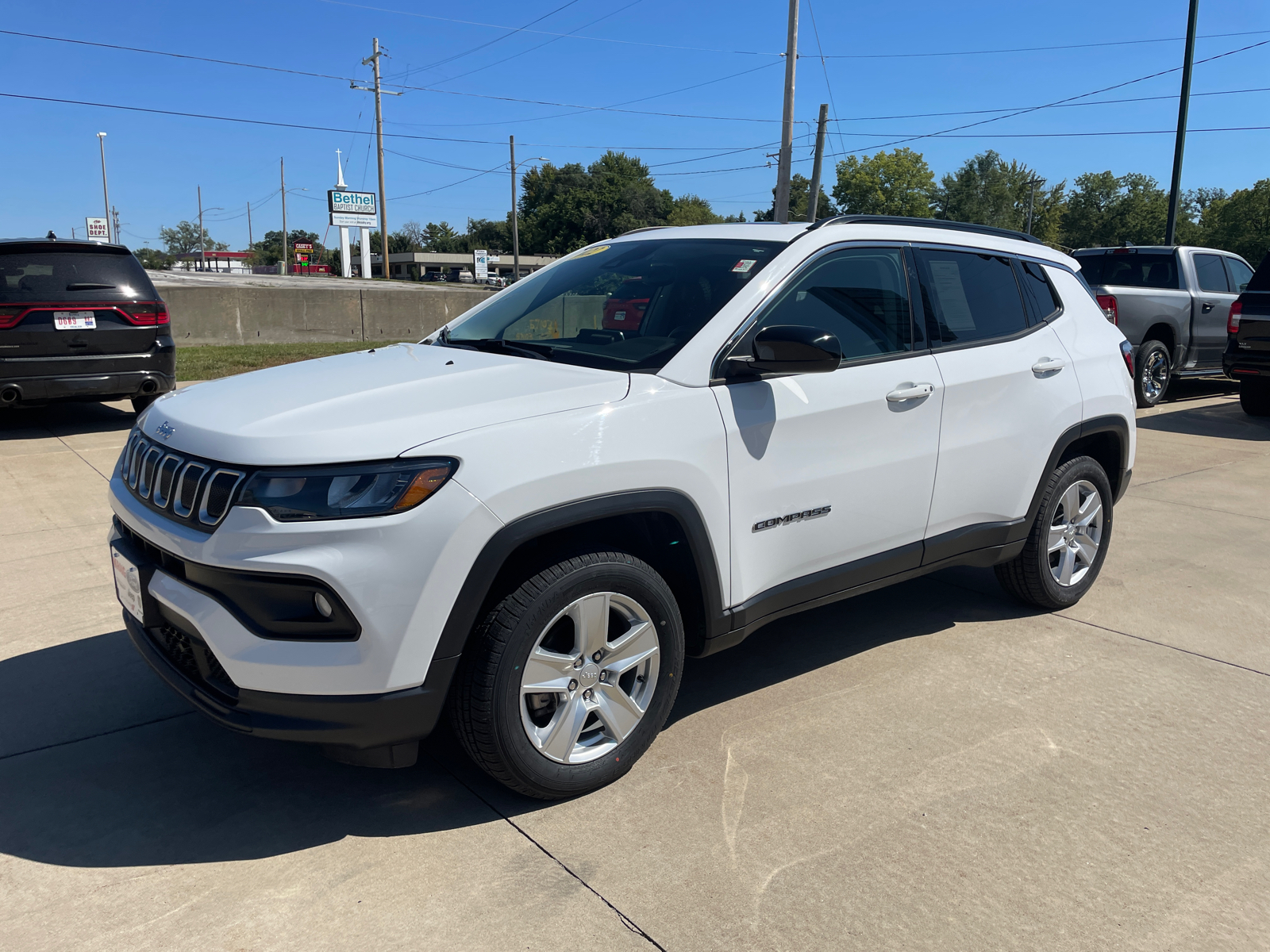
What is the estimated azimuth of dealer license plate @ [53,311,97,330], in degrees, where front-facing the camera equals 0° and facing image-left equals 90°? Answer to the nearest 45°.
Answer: approximately 0°

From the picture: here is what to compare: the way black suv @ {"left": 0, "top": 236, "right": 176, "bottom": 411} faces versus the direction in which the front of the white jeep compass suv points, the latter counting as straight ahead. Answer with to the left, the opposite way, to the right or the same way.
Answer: to the right

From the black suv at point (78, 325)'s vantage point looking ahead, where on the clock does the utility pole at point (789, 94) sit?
The utility pole is roughly at 2 o'clock from the black suv.

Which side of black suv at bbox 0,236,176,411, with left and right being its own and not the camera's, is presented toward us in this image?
back

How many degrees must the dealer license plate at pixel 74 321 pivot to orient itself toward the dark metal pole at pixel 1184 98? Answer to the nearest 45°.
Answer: approximately 90° to its left

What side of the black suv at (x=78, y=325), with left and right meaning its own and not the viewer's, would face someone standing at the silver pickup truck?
right

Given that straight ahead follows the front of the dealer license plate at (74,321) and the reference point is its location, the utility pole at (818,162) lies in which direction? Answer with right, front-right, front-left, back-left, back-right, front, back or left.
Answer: back-left

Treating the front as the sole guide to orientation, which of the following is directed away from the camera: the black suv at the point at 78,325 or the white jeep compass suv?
the black suv

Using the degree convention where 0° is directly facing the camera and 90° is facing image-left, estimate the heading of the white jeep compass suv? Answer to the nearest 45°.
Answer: approximately 45°

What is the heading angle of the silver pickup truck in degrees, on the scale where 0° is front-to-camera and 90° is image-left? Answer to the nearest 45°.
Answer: approximately 225°

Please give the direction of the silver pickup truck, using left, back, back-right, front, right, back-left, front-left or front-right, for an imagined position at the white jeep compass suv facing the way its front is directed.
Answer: back

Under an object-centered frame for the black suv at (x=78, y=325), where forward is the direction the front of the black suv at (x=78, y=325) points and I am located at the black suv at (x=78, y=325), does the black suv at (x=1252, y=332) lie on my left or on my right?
on my right

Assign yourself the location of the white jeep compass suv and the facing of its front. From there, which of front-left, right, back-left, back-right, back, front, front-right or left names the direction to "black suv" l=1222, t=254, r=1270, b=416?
back
